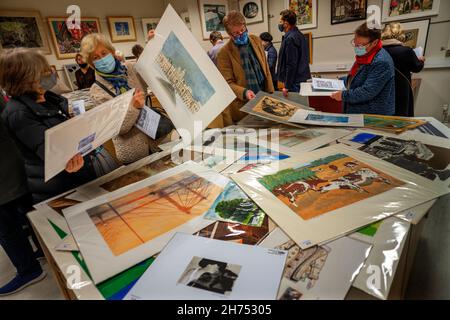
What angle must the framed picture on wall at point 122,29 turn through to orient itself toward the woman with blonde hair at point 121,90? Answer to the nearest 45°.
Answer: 0° — it already faces them

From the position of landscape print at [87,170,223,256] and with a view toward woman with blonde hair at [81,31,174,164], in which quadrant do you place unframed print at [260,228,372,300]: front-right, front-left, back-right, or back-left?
back-right

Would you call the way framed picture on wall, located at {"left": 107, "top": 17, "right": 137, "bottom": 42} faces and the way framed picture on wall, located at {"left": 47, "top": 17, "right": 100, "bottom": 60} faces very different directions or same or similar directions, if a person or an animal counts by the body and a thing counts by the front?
same or similar directions

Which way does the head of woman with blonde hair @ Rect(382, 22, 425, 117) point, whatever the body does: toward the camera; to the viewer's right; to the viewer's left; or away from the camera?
away from the camera

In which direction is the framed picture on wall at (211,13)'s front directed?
toward the camera

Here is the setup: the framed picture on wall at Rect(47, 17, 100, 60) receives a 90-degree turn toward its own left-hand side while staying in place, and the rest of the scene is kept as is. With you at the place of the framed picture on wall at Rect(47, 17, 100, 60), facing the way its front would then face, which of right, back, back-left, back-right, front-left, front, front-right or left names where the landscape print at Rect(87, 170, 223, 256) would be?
right

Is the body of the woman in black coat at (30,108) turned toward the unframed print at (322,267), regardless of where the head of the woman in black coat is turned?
no

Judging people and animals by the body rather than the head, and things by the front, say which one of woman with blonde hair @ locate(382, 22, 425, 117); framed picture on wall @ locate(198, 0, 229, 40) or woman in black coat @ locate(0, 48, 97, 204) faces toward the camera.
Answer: the framed picture on wall

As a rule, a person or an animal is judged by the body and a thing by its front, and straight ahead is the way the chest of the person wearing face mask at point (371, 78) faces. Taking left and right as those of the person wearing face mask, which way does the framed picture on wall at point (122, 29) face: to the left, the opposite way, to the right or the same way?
to the left

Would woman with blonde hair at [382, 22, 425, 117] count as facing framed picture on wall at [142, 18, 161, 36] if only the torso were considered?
no

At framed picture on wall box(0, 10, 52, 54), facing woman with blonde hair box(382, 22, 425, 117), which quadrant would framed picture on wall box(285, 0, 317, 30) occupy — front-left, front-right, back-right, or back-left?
front-left

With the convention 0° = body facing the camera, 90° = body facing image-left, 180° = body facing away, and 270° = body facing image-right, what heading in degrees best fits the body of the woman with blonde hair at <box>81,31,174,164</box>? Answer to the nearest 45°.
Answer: approximately 315°

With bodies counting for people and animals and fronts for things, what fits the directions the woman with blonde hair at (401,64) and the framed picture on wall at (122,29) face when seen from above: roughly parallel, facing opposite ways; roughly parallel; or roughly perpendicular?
roughly parallel, facing opposite ways

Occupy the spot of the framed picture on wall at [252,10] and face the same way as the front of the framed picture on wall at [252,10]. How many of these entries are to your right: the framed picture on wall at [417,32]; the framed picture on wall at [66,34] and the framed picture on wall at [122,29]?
2

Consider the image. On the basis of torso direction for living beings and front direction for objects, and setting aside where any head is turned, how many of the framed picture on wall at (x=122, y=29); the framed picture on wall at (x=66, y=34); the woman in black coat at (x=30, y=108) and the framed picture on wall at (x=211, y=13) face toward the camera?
3

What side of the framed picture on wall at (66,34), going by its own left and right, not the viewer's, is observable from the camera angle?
front

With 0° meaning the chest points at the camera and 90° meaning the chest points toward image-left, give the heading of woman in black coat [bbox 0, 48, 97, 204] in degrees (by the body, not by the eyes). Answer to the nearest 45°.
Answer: approximately 270°

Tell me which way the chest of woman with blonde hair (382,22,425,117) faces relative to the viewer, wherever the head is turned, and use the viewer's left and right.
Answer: facing away from the viewer and to the right of the viewer

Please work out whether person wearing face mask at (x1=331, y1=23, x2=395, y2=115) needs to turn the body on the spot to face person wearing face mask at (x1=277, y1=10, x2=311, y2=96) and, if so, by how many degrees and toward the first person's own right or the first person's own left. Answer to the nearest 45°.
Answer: approximately 90° to the first person's own right
